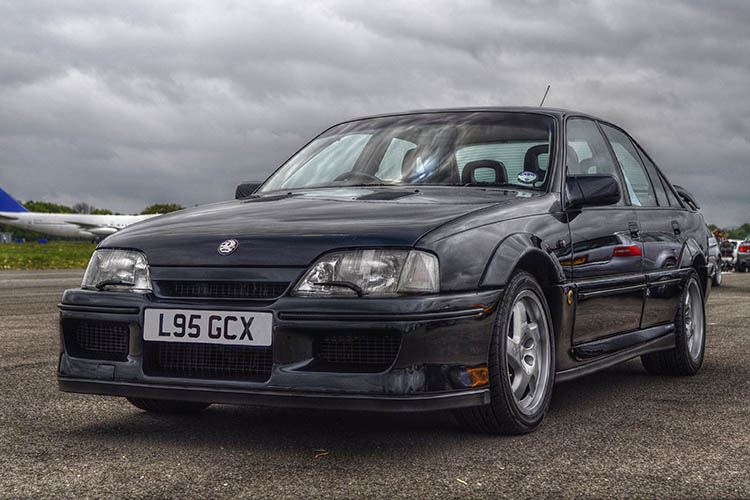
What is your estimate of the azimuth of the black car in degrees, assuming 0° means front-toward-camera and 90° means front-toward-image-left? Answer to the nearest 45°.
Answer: approximately 45°

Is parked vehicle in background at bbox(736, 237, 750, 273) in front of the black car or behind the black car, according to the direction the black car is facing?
behind
